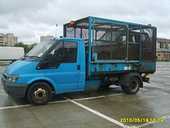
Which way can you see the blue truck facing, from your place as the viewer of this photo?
facing the viewer and to the left of the viewer
